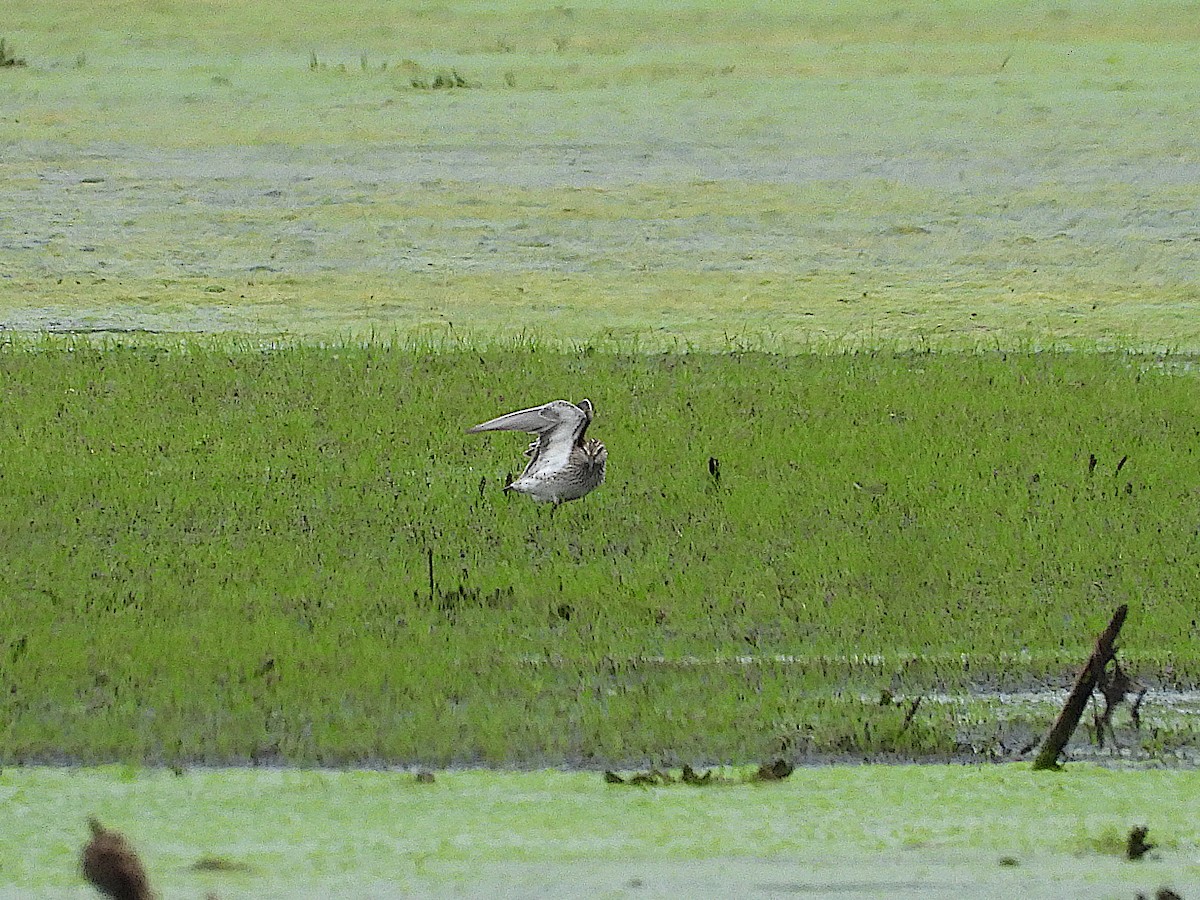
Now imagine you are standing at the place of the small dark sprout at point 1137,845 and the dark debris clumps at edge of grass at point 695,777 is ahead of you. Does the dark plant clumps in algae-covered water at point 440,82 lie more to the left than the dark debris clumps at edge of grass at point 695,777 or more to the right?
right

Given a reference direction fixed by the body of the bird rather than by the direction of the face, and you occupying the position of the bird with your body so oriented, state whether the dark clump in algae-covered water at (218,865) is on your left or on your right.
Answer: on your right
